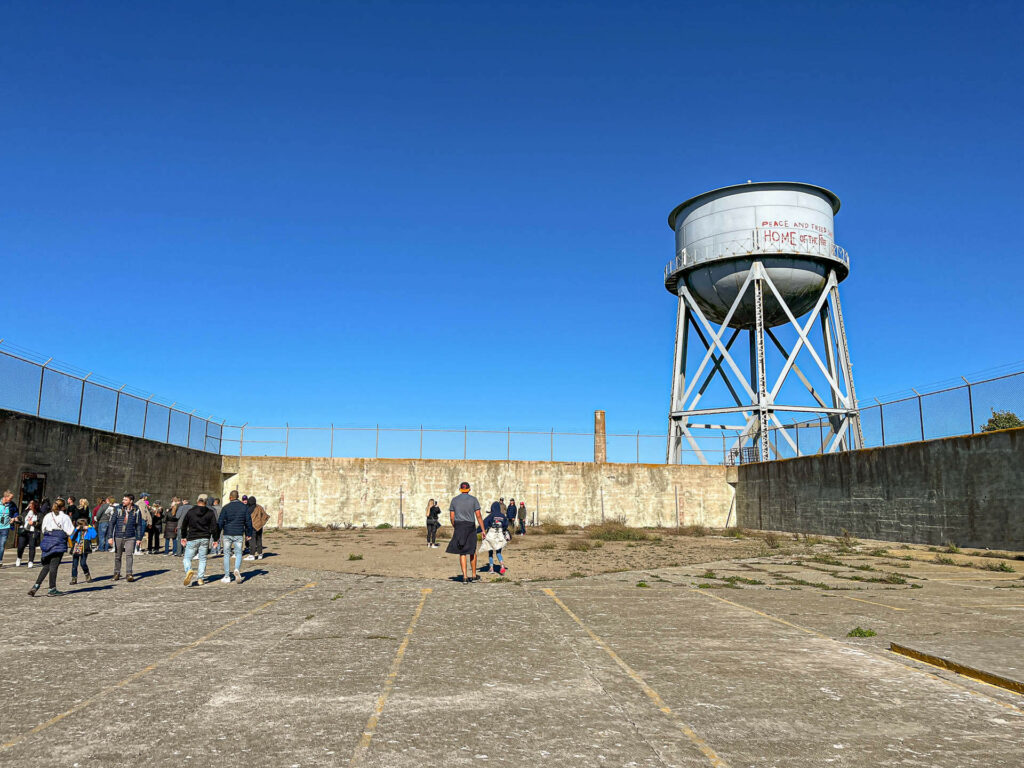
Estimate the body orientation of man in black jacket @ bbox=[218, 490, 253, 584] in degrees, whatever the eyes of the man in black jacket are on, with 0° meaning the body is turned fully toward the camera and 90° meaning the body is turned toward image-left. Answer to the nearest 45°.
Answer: approximately 180°

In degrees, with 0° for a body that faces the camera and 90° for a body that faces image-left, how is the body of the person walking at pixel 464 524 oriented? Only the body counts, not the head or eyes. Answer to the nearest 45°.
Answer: approximately 180°

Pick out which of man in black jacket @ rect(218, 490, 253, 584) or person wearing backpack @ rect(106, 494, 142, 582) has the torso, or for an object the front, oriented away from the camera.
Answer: the man in black jacket

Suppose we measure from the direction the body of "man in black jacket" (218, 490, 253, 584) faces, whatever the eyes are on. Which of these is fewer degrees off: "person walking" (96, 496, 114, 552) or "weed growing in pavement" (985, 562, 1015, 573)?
the person walking

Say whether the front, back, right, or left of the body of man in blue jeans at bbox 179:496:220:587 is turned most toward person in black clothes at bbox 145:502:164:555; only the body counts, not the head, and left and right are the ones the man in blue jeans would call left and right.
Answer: front

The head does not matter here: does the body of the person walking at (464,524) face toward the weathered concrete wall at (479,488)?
yes

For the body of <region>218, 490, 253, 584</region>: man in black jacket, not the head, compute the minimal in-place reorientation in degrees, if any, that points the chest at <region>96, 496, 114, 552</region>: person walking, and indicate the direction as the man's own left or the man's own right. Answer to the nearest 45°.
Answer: approximately 45° to the man's own left

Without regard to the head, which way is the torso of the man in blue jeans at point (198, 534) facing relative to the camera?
away from the camera
